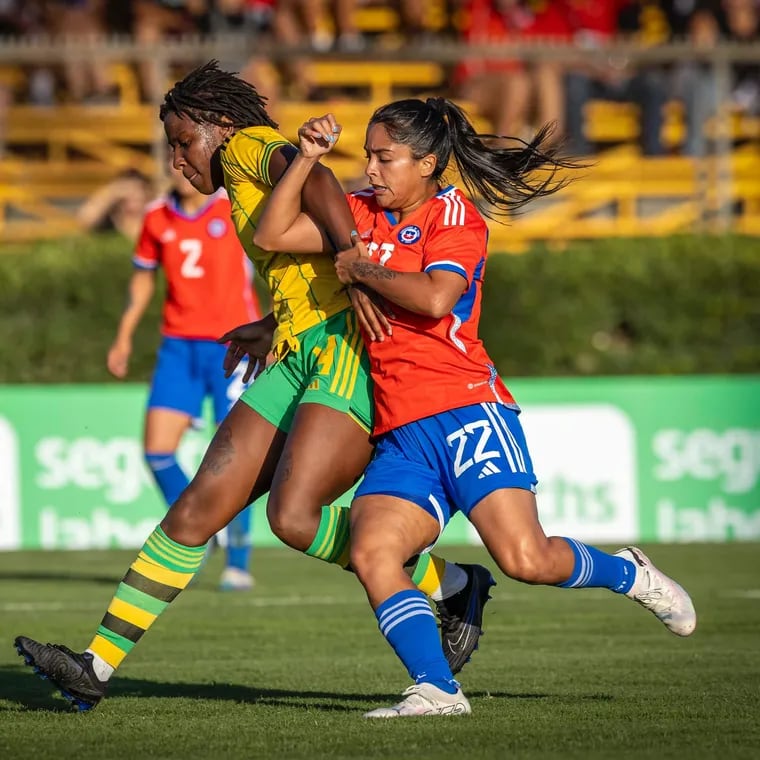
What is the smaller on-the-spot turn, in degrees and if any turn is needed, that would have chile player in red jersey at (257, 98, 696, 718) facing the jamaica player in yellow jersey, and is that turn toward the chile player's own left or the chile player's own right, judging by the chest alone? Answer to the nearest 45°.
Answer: approximately 45° to the chile player's own right

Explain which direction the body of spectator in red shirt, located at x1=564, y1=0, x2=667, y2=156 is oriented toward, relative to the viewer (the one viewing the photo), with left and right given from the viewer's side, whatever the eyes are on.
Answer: facing the viewer

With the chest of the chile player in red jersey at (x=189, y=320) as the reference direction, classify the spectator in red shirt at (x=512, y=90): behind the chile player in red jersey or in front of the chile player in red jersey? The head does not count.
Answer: behind

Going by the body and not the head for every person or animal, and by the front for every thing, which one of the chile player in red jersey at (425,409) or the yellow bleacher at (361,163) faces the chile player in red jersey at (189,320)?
the yellow bleacher

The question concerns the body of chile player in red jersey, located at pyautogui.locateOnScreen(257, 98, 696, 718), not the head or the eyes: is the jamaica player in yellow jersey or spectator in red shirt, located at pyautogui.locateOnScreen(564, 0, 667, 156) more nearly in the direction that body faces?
the jamaica player in yellow jersey

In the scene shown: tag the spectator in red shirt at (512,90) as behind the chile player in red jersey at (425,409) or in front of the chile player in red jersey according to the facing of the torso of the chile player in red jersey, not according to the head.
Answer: behind

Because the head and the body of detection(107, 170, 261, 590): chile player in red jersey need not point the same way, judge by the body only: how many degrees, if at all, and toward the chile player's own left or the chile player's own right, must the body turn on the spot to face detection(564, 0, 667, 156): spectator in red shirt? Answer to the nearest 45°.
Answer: approximately 135° to the chile player's own left

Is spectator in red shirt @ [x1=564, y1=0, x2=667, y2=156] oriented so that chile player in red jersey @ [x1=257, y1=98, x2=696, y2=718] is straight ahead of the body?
yes

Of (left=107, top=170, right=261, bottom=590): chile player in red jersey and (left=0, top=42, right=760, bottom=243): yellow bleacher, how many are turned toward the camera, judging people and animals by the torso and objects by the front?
2

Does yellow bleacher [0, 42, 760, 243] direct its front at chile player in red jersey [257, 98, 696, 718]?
yes

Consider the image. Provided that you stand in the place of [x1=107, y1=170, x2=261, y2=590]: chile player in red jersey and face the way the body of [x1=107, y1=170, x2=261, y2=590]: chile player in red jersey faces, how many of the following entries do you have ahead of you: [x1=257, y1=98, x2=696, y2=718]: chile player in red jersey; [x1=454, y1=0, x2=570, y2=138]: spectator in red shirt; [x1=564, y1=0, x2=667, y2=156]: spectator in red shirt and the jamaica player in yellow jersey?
2
